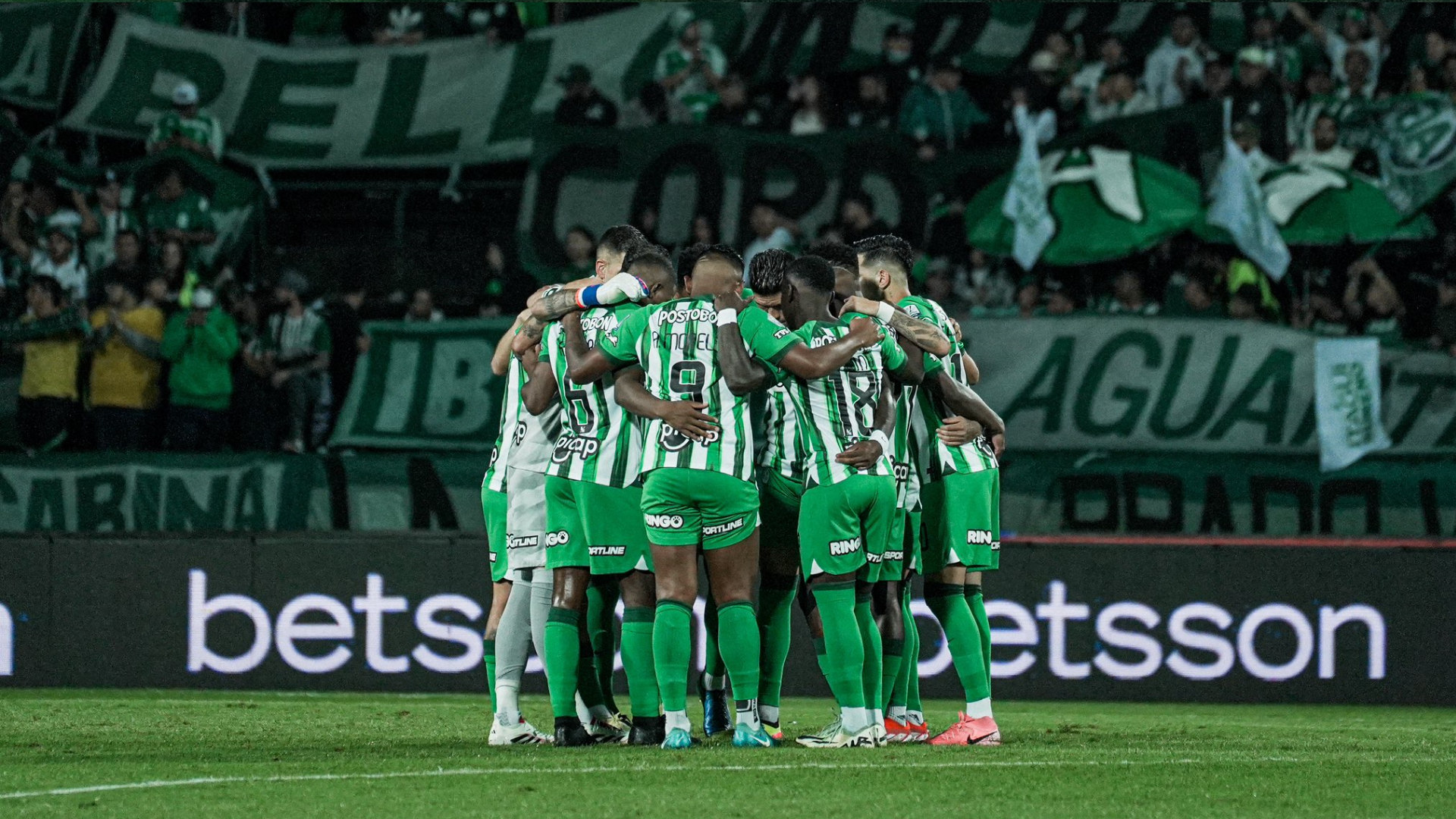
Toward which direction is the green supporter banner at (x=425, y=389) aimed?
toward the camera

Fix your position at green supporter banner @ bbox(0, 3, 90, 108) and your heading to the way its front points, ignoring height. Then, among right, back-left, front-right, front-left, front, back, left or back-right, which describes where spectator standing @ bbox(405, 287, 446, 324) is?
front-left

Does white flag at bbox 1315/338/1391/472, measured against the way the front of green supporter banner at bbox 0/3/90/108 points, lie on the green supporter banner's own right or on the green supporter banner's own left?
on the green supporter banner's own left

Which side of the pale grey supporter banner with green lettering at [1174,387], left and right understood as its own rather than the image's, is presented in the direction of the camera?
front

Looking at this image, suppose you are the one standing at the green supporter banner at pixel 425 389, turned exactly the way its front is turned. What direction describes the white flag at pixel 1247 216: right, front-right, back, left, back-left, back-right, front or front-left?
left

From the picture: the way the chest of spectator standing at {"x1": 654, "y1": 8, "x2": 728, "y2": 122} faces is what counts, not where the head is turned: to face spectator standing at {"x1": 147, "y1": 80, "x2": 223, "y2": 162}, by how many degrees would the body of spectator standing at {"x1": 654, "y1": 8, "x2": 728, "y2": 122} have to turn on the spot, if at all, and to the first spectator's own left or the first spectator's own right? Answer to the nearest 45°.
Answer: approximately 90° to the first spectator's own right

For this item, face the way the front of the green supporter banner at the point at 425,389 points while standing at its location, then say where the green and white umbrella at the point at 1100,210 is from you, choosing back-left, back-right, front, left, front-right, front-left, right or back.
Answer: left

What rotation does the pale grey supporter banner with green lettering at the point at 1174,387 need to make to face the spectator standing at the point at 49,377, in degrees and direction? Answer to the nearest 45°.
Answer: approximately 90° to its right

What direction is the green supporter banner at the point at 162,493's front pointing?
toward the camera

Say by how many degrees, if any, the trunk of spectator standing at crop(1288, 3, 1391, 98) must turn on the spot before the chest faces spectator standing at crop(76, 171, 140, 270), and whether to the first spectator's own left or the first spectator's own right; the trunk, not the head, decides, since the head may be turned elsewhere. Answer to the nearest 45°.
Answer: approximately 90° to the first spectator's own right

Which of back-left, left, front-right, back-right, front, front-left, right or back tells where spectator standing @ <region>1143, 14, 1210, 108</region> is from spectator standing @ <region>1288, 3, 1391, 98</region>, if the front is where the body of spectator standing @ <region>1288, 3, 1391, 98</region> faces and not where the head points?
right
